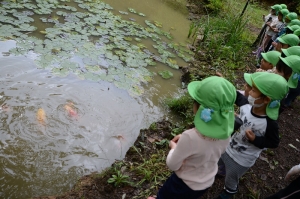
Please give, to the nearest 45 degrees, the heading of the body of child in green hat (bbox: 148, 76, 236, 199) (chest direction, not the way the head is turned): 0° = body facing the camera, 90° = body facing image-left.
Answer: approximately 135°

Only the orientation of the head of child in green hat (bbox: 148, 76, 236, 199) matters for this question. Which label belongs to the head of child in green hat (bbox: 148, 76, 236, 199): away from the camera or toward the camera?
away from the camera

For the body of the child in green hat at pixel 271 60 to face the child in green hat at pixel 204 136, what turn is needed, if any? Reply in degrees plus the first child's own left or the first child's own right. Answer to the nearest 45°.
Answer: approximately 90° to the first child's own left

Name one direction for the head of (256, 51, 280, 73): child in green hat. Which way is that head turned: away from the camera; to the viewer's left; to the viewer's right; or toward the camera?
to the viewer's left

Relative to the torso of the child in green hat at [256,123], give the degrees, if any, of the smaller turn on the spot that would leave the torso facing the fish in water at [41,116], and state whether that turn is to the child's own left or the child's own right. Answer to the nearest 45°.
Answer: approximately 45° to the child's own right

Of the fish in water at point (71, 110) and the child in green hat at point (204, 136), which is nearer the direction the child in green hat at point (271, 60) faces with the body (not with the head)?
the fish in water

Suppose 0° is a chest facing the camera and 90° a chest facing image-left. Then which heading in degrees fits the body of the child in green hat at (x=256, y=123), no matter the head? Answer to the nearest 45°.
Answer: approximately 45°

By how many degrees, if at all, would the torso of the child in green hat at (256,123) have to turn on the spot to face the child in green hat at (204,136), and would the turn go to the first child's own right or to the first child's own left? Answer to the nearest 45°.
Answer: approximately 45° to the first child's own left

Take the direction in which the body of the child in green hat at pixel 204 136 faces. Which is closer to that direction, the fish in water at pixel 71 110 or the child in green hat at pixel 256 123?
the fish in water

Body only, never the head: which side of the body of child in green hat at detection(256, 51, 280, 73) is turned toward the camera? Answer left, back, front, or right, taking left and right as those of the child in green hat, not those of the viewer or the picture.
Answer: left
